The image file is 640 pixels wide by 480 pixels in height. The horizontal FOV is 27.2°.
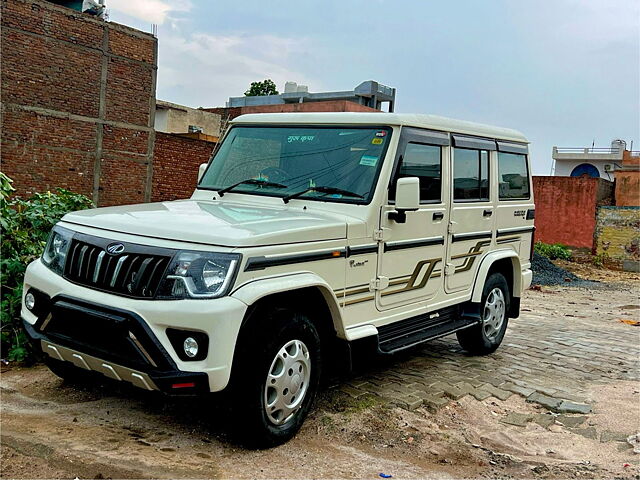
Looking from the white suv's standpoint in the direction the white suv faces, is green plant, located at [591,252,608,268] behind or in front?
behind

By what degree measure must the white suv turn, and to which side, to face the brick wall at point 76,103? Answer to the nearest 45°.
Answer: approximately 135° to its right

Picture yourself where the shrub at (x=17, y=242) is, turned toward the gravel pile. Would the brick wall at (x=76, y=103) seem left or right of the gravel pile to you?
left

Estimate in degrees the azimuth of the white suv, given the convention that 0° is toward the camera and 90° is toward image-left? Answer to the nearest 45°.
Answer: approximately 45°

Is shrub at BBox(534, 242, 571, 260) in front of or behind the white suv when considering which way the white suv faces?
behind

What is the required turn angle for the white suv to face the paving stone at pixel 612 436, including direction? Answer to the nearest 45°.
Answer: approximately 135° to its left

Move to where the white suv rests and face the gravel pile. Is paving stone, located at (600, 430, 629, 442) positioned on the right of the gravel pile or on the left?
right

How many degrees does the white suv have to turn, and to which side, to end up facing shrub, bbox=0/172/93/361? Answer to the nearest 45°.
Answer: approximately 90° to its right
